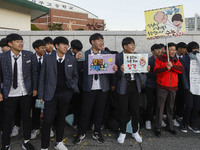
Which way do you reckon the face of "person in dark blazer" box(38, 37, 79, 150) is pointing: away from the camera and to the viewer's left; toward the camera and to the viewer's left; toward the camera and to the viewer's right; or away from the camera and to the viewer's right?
toward the camera and to the viewer's right

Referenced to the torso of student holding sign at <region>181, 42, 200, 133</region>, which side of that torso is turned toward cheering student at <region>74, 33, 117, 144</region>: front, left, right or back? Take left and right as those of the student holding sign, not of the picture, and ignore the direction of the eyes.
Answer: right

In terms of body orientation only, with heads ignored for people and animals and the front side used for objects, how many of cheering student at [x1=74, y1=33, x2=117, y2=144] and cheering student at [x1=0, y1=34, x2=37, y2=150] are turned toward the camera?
2

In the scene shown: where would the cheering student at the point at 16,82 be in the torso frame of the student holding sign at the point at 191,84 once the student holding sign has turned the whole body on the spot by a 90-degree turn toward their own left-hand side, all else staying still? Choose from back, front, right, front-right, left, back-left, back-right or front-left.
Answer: back

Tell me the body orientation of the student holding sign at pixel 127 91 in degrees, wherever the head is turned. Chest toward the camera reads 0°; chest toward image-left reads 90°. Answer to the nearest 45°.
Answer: approximately 315°

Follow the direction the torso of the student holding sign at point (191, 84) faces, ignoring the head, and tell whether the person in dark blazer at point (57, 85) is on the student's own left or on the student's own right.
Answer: on the student's own right

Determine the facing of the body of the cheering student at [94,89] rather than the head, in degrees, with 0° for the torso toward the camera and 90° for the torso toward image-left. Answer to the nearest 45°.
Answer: approximately 0°

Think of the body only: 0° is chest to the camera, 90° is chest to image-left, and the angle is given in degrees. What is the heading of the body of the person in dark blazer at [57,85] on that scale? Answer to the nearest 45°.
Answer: approximately 315°

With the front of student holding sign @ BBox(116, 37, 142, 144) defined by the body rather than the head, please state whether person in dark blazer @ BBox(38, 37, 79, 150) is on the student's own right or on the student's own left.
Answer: on the student's own right
